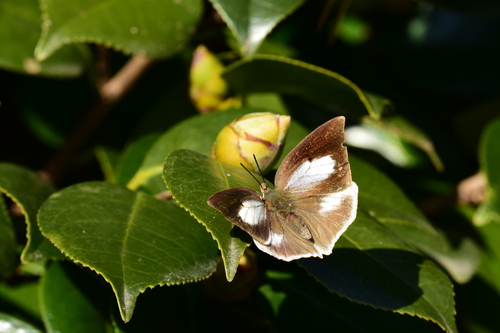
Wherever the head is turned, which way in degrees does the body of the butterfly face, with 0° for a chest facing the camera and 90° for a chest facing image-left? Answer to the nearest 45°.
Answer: approximately 135°

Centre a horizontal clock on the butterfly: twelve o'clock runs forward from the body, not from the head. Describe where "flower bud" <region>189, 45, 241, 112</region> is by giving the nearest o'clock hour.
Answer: The flower bud is roughly at 1 o'clock from the butterfly.

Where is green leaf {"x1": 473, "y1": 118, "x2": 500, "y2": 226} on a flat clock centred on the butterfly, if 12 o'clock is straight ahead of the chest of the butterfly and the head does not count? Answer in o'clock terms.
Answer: The green leaf is roughly at 3 o'clock from the butterfly.

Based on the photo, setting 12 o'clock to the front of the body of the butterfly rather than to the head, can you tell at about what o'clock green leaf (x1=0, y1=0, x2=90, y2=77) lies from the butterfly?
The green leaf is roughly at 12 o'clock from the butterfly.
